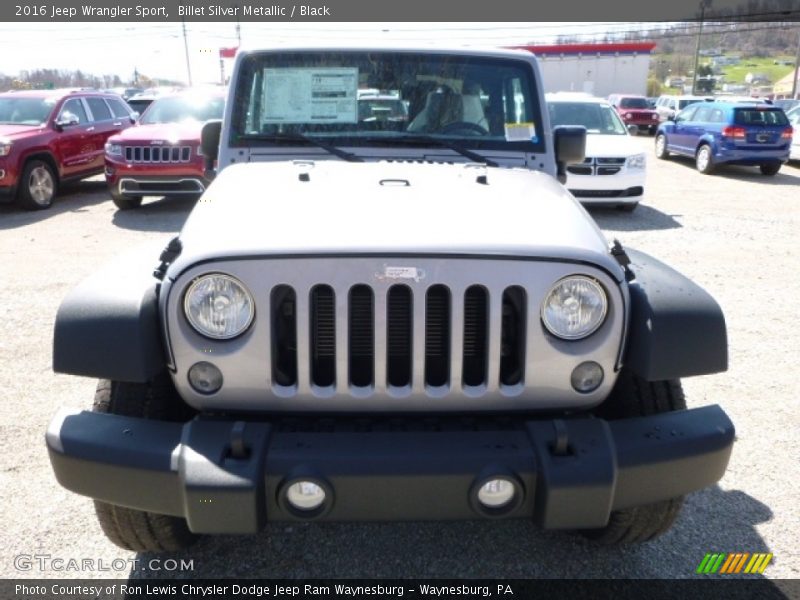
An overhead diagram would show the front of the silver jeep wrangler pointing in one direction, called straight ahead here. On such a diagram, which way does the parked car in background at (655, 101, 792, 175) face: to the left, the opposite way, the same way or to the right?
the opposite way

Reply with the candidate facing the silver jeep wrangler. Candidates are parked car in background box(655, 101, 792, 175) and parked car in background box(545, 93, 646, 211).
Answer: parked car in background box(545, 93, 646, 211)

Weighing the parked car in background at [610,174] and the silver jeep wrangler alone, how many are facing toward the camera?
2

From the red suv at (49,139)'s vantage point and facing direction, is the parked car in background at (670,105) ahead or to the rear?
to the rear

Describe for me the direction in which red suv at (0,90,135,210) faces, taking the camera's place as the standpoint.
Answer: facing the viewer and to the left of the viewer

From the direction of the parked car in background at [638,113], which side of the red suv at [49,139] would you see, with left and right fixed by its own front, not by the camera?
back

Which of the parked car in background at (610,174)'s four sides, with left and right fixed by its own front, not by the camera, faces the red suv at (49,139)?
right

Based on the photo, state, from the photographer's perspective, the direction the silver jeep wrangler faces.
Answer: facing the viewer

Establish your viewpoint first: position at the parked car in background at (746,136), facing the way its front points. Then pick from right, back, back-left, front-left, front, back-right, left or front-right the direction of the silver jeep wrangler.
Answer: back-left

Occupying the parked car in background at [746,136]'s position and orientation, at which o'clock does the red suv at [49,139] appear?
The red suv is roughly at 9 o'clock from the parked car in background.

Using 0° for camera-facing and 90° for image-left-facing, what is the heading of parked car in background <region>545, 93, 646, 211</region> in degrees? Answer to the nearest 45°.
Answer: approximately 0°

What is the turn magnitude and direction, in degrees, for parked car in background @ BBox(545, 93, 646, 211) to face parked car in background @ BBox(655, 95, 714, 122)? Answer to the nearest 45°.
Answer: approximately 180°

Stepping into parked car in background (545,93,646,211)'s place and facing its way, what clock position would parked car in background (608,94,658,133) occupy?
parked car in background (608,94,658,133) is roughly at 6 o'clock from parked car in background (545,93,646,211).

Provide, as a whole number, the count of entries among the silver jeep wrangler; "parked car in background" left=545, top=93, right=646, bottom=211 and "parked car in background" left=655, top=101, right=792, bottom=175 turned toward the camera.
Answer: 2

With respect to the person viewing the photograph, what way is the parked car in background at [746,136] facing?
facing away from the viewer and to the left of the viewer
